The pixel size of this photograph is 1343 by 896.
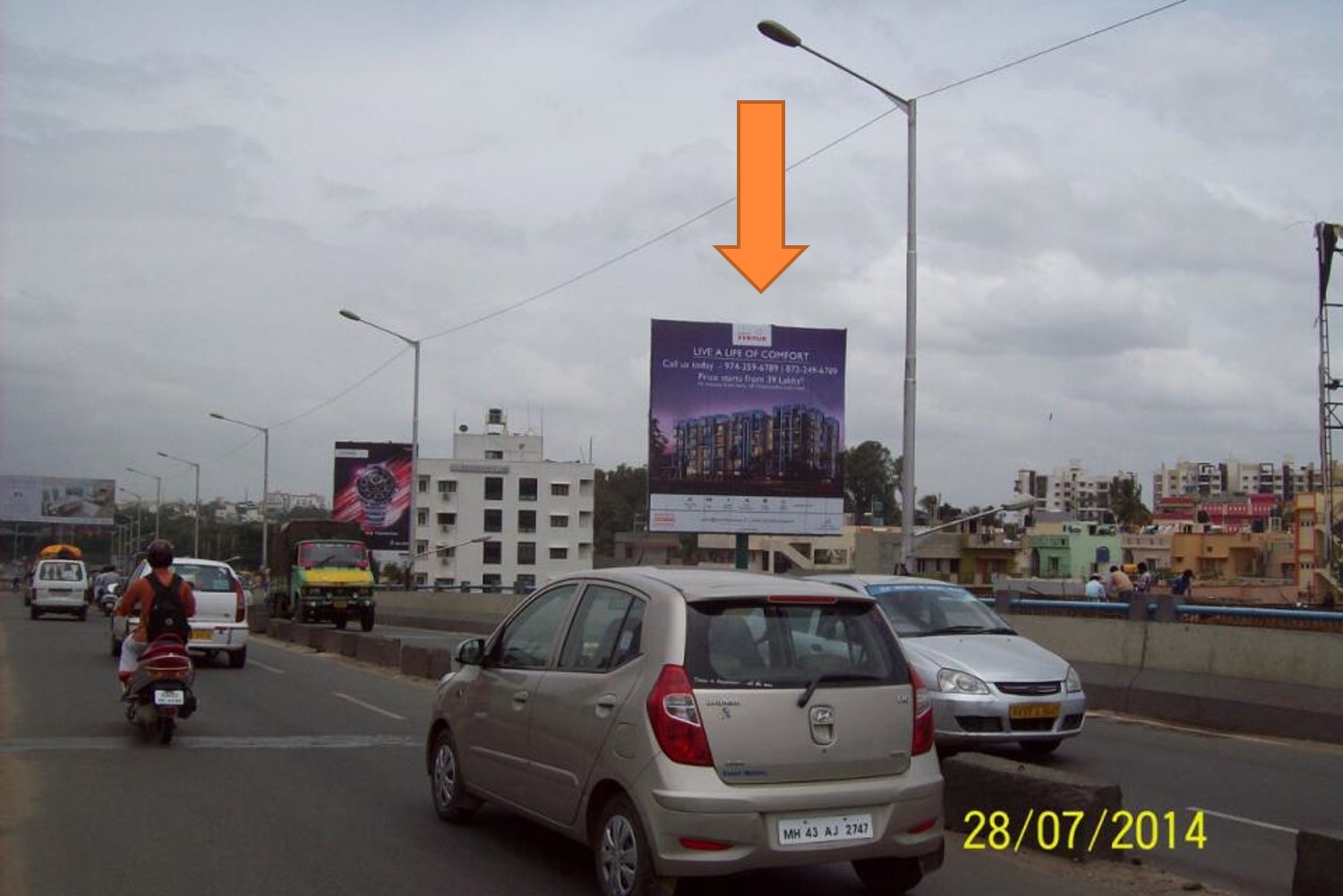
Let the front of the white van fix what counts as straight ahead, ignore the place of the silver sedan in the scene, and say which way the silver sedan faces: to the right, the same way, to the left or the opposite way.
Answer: the opposite way

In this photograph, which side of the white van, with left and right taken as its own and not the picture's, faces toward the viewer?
back

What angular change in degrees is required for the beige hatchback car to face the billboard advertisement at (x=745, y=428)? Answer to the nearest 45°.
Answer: approximately 45° to its right

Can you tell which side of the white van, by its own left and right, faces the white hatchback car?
back

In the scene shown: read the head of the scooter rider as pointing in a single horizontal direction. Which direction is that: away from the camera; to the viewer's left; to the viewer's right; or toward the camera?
away from the camera

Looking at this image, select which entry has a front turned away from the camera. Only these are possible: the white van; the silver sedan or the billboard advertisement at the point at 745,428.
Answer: the white van

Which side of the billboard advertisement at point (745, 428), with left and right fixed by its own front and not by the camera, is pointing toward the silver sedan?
front

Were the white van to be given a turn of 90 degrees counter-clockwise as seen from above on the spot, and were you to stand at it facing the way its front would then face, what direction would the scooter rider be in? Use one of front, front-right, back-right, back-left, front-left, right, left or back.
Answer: left

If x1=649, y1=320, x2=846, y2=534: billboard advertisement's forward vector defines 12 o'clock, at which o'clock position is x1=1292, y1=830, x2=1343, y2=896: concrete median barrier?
The concrete median barrier is roughly at 12 o'clock from the billboard advertisement.

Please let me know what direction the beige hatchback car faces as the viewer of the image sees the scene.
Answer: facing away from the viewer and to the left of the viewer

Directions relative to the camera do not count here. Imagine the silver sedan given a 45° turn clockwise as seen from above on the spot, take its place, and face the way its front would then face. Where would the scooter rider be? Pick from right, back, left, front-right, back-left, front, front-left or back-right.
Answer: right

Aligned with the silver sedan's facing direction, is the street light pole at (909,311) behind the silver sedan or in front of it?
behind

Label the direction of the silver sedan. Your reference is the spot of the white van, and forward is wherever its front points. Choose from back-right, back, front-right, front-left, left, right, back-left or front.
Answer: back
